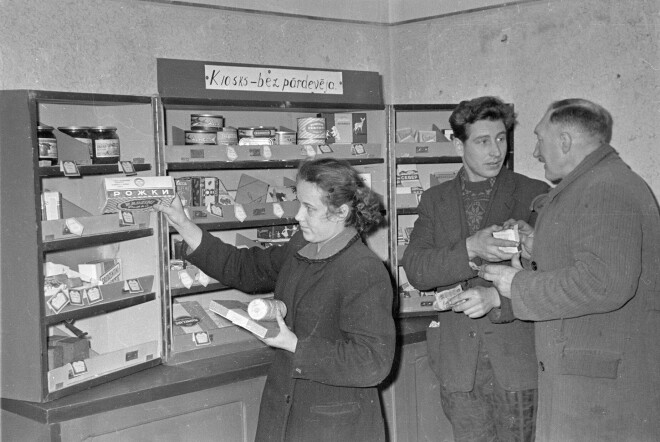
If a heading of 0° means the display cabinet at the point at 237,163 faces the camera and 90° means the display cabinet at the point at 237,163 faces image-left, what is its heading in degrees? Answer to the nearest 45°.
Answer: approximately 315°

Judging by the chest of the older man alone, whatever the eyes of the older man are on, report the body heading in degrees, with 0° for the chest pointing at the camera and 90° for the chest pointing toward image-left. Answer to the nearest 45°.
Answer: approximately 90°

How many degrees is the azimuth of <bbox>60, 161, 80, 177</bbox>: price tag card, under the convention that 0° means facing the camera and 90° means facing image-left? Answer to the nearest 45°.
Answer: approximately 315°

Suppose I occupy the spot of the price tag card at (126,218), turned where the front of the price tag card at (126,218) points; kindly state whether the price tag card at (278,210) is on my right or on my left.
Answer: on my left

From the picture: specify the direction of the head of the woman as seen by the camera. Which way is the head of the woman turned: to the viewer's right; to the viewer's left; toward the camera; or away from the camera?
to the viewer's left

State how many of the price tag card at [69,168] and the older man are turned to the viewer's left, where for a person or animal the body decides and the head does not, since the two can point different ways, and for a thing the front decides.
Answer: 1

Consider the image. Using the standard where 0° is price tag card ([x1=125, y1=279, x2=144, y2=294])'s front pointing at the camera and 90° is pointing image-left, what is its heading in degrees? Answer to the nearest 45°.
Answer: approximately 315°

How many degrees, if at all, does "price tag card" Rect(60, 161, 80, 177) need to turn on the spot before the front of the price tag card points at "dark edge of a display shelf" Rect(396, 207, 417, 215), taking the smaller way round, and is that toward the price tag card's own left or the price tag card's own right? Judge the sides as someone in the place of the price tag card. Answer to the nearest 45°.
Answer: approximately 45° to the price tag card's own left

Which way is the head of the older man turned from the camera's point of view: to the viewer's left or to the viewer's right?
to the viewer's left

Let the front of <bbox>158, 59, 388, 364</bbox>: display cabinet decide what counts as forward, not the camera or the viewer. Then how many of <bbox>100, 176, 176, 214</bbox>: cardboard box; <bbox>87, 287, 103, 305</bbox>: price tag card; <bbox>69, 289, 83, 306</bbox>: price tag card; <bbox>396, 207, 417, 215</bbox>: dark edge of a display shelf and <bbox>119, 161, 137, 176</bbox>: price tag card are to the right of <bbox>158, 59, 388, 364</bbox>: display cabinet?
4

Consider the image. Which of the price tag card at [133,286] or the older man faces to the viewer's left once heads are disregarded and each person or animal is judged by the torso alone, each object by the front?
the older man

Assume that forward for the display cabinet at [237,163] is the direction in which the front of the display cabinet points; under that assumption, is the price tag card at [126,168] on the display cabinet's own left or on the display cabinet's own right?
on the display cabinet's own right
